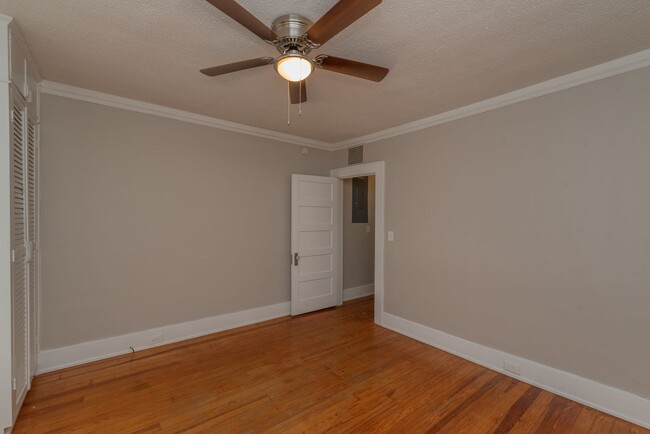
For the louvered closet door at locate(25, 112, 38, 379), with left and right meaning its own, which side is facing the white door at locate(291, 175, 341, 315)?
front

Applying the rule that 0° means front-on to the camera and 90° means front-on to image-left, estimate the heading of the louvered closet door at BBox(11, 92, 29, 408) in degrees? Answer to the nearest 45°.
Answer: approximately 270°

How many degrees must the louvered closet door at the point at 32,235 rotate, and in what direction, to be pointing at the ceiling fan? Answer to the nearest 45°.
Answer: approximately 45° to its right

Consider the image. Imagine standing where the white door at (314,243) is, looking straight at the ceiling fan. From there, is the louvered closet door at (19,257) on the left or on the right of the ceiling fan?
right

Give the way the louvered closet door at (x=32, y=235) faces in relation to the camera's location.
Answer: facing to the right of the viewer

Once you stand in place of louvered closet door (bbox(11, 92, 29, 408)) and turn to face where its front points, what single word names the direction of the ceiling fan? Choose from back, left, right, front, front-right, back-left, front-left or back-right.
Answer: front-right

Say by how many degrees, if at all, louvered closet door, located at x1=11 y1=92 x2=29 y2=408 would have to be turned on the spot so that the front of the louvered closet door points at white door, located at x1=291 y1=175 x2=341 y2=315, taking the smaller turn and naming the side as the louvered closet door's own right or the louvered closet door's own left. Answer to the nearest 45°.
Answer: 0° — it already faces it
